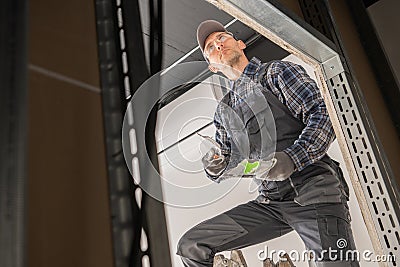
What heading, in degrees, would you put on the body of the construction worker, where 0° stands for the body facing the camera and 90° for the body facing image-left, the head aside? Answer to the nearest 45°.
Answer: approximately 45°

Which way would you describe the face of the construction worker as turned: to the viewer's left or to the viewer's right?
to the viewer's left
